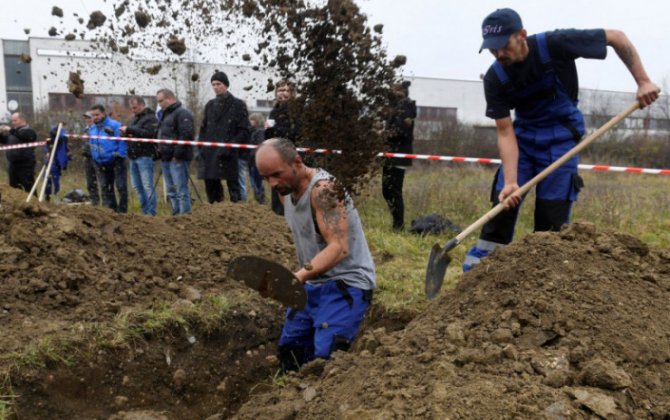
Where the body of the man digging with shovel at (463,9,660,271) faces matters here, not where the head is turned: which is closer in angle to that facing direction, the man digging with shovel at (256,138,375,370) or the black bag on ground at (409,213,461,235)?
the man digging with shovel

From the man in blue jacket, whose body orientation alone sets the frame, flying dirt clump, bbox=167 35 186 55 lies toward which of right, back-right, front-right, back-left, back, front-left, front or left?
front-left

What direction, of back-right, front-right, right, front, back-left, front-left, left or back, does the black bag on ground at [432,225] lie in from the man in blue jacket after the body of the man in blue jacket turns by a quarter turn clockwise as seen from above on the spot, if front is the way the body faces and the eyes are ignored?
back

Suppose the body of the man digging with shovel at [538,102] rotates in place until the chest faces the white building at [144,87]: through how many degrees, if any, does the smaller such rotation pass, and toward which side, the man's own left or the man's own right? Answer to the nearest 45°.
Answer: approximately 90° to the man's own right

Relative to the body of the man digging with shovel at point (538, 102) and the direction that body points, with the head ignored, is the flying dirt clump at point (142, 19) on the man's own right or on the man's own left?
on the man's own right

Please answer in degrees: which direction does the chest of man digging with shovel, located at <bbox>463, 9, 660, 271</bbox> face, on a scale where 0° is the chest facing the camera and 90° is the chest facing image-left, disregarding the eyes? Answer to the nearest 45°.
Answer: approximately 45°

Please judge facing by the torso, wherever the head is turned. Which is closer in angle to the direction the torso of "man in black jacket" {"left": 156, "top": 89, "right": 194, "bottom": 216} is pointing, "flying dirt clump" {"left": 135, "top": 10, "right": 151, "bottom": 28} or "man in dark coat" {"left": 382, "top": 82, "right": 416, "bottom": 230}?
the flying dirt clump
